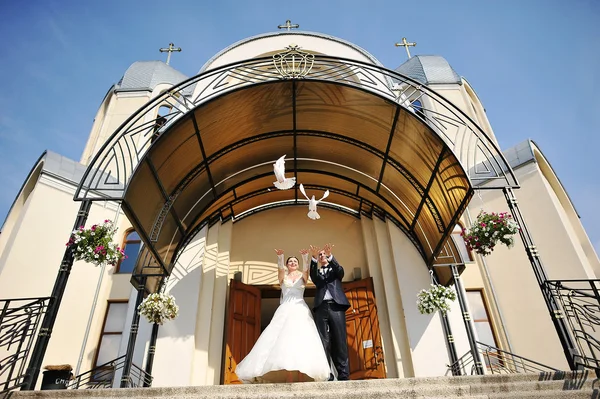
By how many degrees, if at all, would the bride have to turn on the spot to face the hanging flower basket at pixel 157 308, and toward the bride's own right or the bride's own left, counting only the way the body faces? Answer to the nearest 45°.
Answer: approximately 135° to the bride's own right

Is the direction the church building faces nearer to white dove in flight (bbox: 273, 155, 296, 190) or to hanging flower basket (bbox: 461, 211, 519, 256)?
the white dove in flight

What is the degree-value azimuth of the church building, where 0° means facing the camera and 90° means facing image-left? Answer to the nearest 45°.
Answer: approximately 0°

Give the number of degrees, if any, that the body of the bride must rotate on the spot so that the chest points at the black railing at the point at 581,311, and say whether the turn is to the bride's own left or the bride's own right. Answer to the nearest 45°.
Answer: approximately 90° to the bride's own left

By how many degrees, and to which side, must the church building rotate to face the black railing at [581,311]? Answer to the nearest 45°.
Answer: approximately 45° to its left

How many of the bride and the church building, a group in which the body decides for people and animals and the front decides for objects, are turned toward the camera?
2

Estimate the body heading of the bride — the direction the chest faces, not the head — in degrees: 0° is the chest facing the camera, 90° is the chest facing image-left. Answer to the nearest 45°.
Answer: approximately 0°
